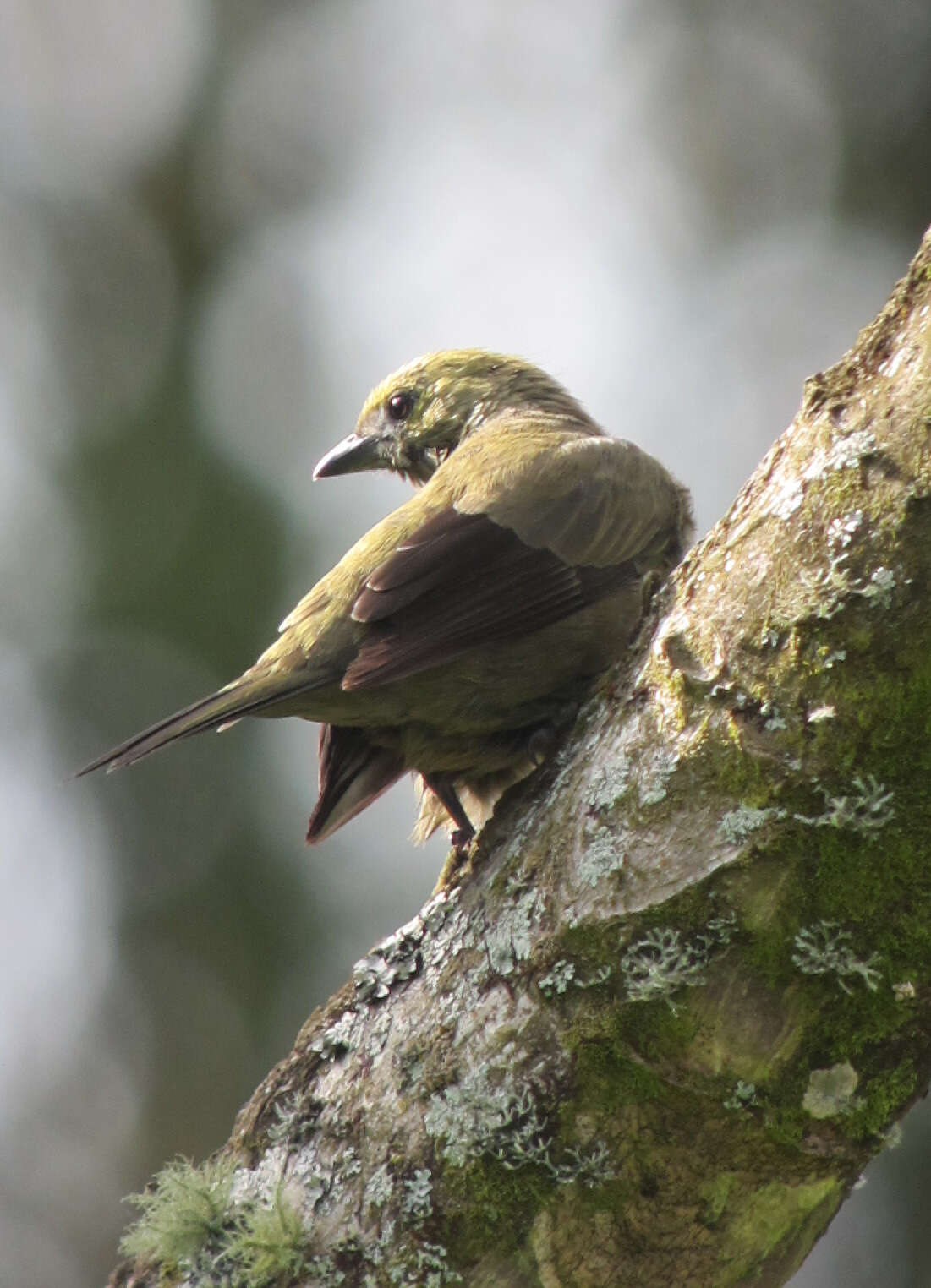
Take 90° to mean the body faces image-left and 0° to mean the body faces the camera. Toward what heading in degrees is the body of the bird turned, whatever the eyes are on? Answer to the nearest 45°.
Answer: approximately 270°

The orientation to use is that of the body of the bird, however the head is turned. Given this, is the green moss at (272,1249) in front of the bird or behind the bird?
behind
